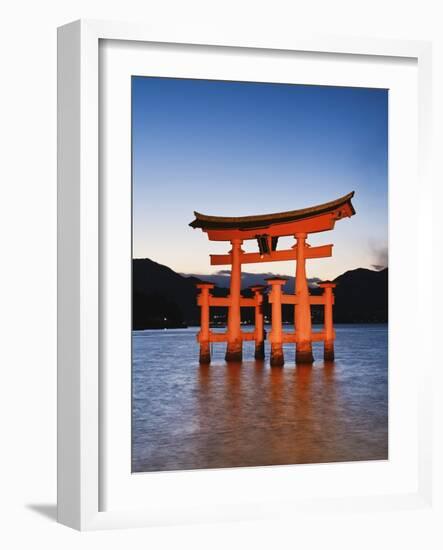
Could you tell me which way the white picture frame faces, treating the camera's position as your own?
facing the viewer and to the right of the viewer
